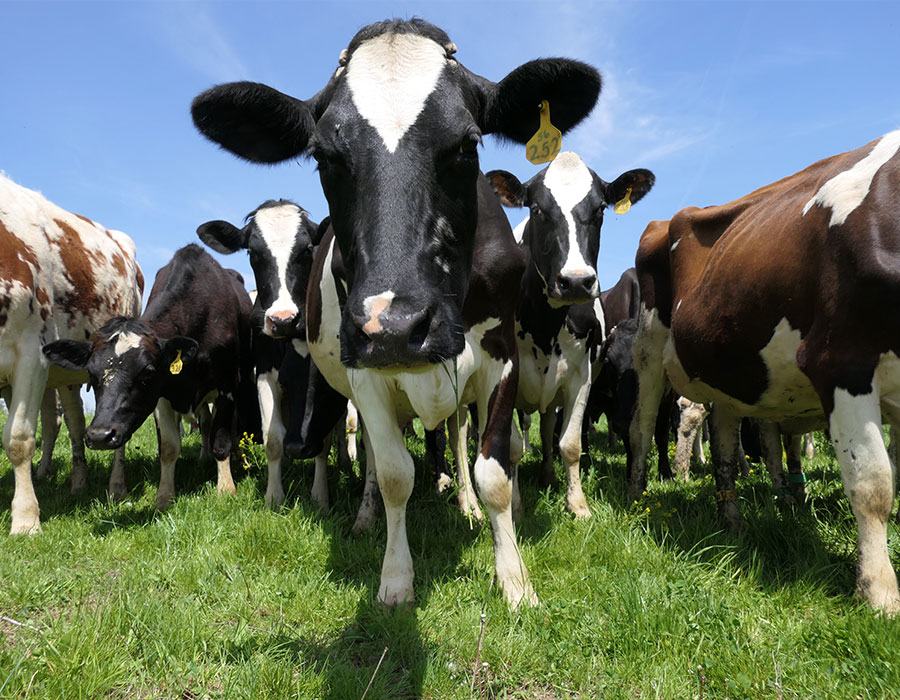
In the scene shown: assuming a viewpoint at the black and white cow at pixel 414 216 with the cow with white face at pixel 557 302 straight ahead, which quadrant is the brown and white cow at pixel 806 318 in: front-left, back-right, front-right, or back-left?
front-right

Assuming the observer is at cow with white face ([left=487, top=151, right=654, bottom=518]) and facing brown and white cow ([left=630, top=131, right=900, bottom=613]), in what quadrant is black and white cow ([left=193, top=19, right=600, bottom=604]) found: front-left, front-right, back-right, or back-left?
front-right

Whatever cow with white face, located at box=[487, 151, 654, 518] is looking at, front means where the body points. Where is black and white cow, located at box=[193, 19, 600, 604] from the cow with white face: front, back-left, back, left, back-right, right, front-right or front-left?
front

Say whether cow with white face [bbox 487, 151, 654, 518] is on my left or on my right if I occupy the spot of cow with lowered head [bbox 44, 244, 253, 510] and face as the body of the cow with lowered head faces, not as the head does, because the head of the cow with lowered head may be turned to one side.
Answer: on my left

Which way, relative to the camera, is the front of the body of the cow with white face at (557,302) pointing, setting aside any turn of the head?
toward the camera

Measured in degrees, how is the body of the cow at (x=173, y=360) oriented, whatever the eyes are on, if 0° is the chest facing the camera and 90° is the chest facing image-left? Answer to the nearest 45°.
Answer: approximately 45°

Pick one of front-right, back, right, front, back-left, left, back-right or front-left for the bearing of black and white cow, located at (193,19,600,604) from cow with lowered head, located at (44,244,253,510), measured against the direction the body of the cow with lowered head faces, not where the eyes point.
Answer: front-left

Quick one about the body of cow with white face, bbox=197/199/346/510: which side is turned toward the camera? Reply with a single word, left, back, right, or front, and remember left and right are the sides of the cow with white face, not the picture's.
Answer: front

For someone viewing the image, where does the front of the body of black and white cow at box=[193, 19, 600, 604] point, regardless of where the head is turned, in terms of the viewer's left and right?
facing the viewer

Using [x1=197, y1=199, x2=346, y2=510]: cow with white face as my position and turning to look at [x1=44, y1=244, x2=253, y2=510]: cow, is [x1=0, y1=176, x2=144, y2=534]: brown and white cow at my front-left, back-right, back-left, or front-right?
front-left

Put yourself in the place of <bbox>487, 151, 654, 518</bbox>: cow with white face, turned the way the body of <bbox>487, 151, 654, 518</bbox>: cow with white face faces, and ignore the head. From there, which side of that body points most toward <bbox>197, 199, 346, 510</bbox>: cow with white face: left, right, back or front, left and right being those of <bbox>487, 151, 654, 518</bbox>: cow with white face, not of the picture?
right
